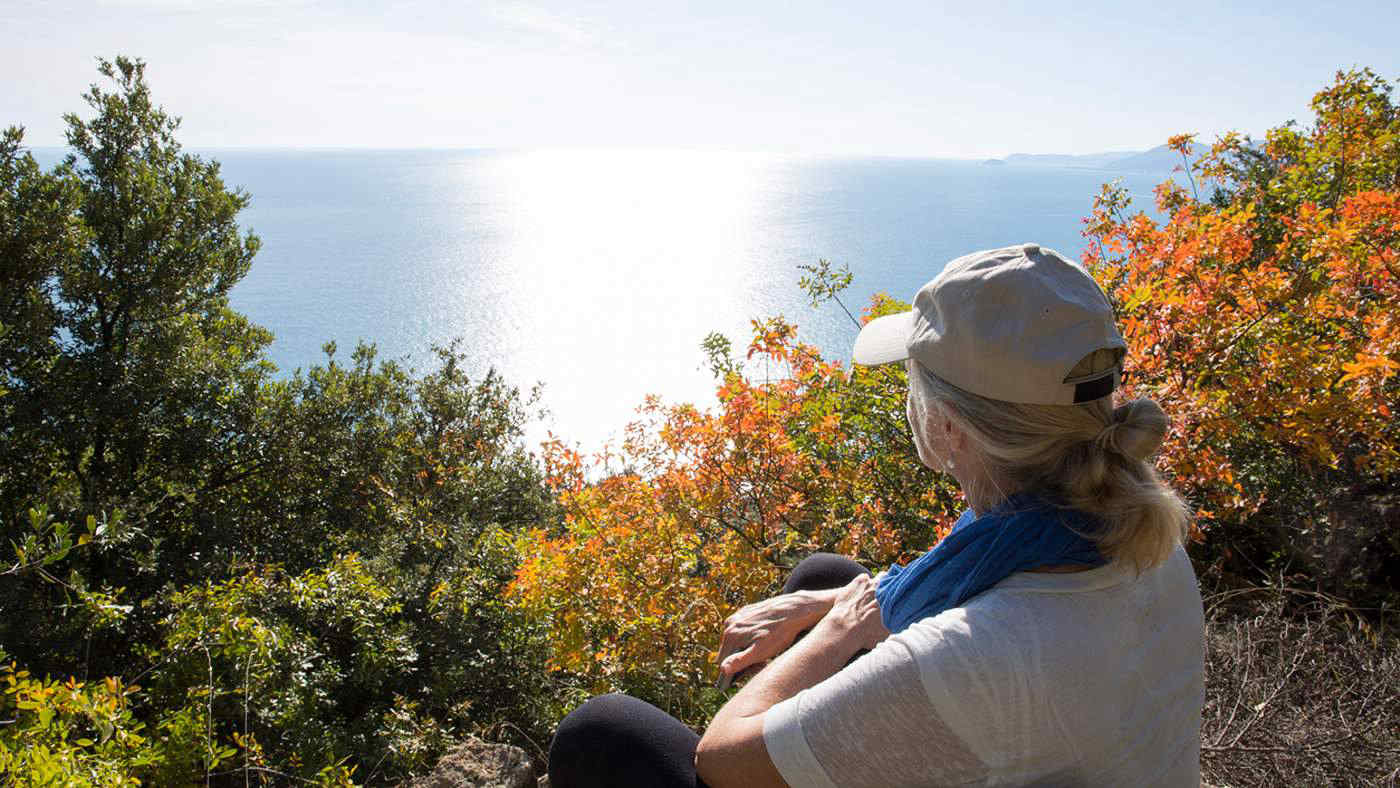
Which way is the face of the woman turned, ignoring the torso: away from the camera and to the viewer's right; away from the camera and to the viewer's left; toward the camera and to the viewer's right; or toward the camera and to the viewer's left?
away from the camera and to the viewer's left

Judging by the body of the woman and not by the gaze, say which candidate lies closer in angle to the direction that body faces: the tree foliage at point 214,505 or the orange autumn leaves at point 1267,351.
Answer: the tree foliage

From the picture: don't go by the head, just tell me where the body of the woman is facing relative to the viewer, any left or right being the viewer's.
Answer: facing away from the viewer and to the left of the viewer

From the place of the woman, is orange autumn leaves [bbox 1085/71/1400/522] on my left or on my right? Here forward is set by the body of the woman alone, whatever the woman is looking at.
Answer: on my right

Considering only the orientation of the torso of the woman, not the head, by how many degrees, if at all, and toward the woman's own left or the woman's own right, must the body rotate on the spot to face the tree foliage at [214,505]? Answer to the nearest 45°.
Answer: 0° — they already face it
